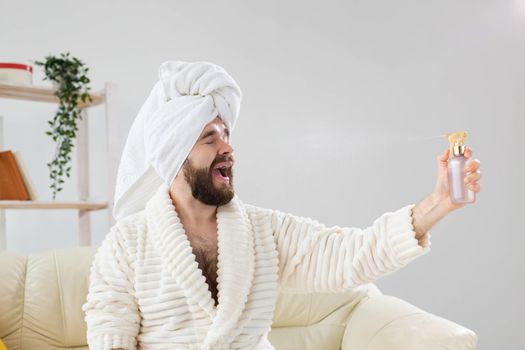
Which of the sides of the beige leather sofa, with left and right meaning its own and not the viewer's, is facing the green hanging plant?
back

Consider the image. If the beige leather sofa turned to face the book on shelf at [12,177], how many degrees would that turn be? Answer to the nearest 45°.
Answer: approximately 180°

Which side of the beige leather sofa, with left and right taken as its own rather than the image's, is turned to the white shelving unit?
back

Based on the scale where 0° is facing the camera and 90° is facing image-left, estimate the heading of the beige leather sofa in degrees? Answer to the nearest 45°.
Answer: approximately 315°
